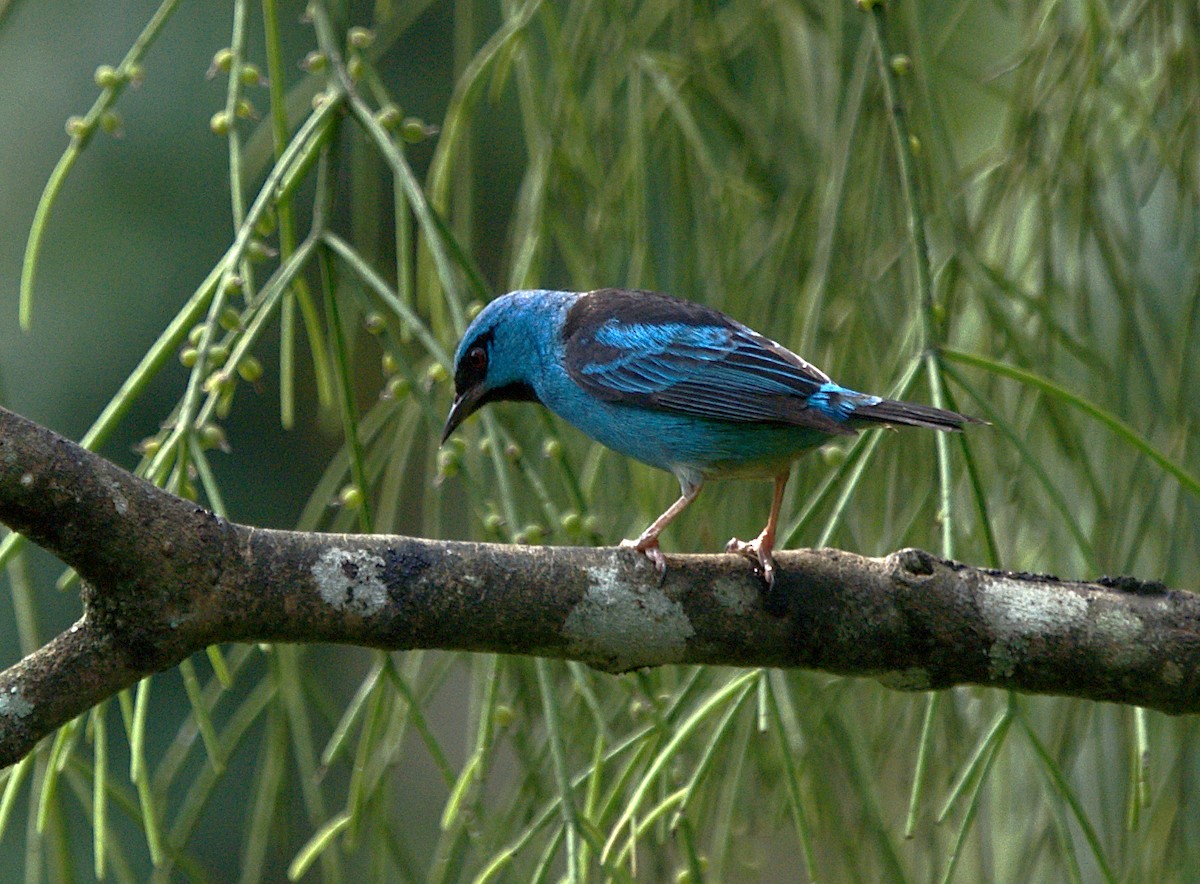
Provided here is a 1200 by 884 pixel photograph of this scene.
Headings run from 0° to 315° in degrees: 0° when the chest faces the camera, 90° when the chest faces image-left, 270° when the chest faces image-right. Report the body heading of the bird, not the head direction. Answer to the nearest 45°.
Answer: approximately 90°
